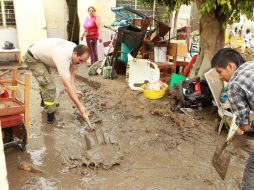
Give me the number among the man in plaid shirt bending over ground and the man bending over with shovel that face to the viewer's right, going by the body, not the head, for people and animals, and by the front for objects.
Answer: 1

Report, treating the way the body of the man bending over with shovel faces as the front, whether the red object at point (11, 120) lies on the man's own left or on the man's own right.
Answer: on the man's own right

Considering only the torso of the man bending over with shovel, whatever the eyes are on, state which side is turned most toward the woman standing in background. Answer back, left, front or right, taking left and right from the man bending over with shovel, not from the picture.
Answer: left

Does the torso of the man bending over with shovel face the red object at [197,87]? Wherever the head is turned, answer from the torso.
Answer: yes

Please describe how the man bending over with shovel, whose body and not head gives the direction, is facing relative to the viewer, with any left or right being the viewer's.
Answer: facing to the right of the viewer

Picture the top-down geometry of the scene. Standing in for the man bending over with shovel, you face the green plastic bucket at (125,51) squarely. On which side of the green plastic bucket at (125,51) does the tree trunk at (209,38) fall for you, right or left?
right

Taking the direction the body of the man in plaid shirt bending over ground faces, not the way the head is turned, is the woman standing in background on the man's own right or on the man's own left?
on the man's own right

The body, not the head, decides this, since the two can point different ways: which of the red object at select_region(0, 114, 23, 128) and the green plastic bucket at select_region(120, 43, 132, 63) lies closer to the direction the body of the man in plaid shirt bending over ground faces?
the red object

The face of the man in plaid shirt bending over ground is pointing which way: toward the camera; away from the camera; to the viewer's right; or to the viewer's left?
to the viewer's left

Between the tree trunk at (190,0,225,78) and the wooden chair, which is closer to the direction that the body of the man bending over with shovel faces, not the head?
the tree trunk

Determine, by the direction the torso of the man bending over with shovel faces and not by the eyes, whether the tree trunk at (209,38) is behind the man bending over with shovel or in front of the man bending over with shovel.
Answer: in front

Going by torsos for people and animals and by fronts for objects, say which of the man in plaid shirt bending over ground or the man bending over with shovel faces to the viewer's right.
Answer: the man bending over with shovel

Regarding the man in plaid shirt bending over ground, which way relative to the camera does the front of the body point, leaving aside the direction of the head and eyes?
to the viewer's left

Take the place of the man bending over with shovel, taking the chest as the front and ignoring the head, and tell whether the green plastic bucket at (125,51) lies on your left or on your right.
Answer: on your left
